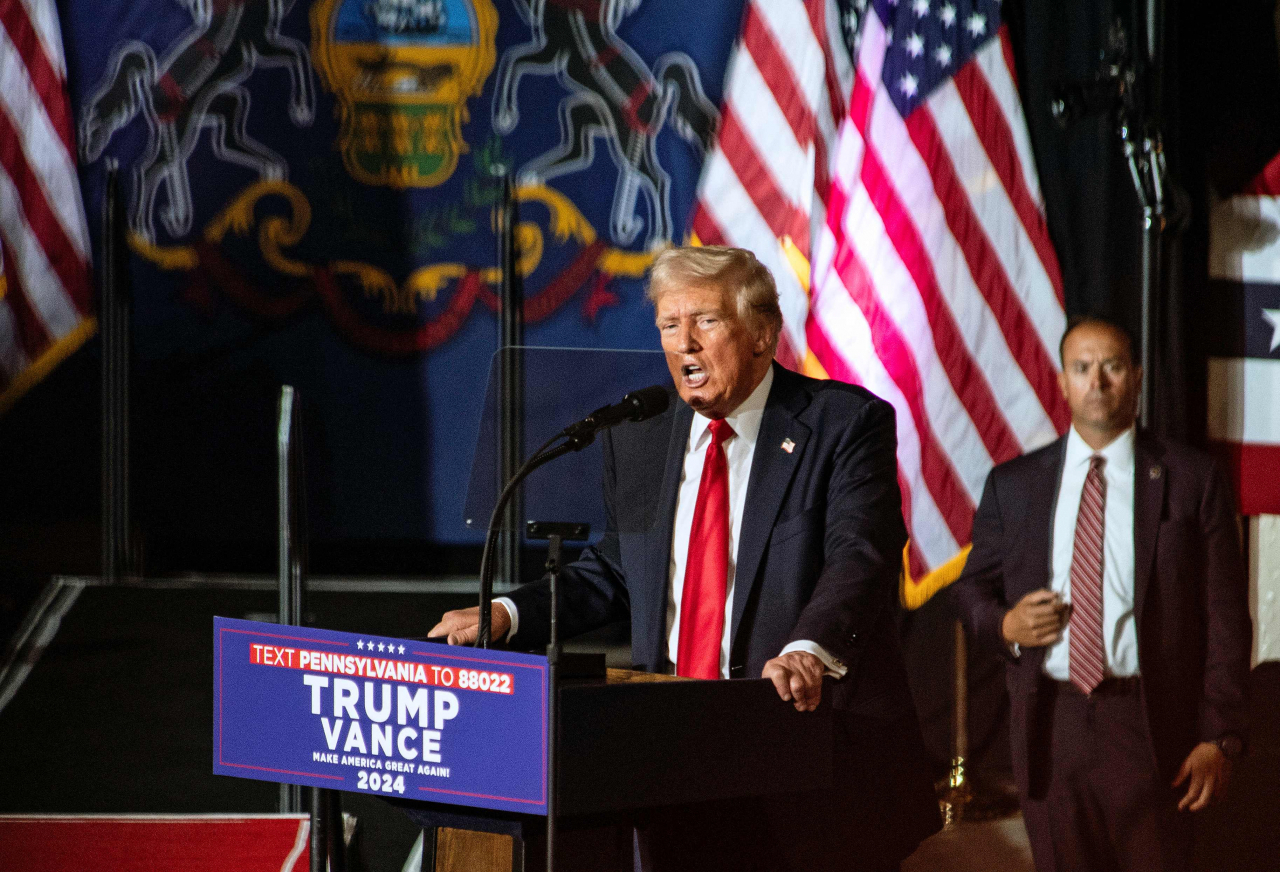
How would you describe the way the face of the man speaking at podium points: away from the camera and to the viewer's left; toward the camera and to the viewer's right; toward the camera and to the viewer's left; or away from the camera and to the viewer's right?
toward the camera and to the viewer's left

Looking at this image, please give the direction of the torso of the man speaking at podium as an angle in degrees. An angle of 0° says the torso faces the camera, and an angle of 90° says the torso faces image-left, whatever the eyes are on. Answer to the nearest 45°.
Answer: approximately 45°

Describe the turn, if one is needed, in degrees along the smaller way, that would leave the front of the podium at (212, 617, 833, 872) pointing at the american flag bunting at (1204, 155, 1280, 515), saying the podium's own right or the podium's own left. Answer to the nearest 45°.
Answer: approximately 180°

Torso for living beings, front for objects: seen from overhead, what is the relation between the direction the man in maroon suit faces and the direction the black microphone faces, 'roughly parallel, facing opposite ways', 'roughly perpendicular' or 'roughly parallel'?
roughly perpendicular

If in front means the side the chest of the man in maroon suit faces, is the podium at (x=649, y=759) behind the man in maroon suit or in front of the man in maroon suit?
in front

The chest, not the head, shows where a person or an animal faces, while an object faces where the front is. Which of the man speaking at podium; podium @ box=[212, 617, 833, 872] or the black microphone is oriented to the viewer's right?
the black microphone

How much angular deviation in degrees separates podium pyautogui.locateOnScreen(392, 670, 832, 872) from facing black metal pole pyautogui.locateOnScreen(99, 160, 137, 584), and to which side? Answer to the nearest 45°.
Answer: approximately 90° to its right

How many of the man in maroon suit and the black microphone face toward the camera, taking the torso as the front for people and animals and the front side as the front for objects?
1

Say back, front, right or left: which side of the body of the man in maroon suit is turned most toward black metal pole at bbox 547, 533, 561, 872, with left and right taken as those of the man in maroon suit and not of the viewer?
front

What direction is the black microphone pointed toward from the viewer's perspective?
to the viewer's right

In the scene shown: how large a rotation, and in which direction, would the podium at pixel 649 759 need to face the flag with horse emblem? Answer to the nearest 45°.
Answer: approximately 135° to its right

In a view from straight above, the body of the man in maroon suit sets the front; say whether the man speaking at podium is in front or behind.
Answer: in front

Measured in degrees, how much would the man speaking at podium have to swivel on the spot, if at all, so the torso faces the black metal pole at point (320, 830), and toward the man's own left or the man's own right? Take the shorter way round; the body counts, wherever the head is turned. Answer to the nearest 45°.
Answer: approximately 45° to the man's own right

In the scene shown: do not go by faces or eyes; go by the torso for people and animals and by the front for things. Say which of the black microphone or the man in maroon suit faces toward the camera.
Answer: the man in maroon suit

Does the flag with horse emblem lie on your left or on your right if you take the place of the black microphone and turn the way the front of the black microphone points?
on your left

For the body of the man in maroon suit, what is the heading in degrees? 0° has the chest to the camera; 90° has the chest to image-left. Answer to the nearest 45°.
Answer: approximately 0°
